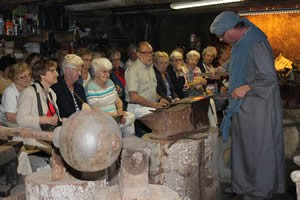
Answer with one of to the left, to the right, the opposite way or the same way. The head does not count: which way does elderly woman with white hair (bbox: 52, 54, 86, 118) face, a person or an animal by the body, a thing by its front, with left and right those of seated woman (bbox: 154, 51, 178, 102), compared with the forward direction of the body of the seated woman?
the same way

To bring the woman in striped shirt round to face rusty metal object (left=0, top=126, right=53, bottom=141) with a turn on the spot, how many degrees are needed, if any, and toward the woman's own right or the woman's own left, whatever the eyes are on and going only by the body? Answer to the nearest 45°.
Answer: approximately 45° to the woman's own right

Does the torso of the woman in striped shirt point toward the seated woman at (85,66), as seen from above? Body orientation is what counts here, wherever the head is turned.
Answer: no

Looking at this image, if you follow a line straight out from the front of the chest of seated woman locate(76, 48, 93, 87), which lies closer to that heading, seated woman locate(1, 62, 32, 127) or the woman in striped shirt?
the woman in striped shirt

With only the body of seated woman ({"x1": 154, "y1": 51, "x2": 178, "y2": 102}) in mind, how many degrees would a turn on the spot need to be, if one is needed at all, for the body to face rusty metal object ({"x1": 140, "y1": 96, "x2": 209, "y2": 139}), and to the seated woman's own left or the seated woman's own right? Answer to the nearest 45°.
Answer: approximately 45° to the seated woman's own right

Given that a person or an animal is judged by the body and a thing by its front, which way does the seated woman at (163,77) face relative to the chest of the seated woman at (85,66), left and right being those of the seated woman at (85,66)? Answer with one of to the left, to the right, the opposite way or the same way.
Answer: the same way

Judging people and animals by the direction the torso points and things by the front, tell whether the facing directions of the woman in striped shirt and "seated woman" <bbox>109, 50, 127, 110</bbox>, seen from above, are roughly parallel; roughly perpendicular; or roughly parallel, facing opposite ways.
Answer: roughly parallel

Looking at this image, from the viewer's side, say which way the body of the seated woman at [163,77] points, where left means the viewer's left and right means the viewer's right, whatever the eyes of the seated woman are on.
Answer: facing the viewer and to the right of the viewer

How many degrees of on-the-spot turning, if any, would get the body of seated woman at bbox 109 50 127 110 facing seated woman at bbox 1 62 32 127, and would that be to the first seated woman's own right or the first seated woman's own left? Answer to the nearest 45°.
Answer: approximately 90° to the first seated woman's own right

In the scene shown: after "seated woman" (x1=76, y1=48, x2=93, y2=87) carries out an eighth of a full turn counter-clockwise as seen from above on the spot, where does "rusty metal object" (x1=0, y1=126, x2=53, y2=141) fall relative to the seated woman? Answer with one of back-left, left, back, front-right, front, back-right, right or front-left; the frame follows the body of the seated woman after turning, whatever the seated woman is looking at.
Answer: right

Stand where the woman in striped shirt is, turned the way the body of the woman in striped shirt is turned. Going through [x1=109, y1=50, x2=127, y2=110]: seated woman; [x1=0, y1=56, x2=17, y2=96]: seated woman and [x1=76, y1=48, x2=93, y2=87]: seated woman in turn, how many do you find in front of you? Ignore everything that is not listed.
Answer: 0

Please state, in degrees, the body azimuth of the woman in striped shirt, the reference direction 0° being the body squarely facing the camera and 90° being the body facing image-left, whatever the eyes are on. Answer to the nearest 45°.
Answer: approximately 315°

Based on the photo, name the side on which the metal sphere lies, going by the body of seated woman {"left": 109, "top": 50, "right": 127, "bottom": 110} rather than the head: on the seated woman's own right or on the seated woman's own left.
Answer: on the seated woman's own right

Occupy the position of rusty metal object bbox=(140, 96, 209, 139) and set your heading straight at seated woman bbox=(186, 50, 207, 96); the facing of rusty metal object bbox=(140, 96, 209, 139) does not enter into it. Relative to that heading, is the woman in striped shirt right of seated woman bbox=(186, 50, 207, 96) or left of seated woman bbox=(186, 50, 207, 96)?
left

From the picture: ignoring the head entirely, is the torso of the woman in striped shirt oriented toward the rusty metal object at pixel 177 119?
yes

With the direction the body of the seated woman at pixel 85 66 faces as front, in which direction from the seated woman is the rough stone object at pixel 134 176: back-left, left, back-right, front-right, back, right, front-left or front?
front-right

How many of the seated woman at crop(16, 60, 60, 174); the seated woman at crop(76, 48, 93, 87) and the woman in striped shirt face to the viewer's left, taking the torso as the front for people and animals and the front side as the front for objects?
0
